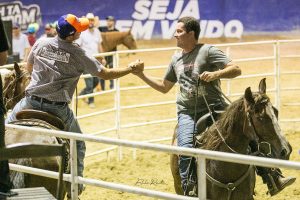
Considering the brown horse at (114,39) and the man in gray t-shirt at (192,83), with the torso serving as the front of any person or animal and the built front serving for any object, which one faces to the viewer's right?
the brown horse

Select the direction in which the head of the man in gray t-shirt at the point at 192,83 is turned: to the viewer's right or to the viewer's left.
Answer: to the viewer's left

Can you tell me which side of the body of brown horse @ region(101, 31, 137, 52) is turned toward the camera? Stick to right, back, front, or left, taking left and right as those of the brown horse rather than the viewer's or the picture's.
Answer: right

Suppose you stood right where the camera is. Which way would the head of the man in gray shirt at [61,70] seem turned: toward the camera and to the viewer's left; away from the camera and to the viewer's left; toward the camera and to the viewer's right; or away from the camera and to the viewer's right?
away from the camera and to the viewer's right

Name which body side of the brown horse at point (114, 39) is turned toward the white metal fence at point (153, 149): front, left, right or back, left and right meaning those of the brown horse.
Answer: right

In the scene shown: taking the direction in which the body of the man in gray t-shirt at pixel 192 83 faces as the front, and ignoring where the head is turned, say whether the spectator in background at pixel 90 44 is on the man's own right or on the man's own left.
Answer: on the man's own right

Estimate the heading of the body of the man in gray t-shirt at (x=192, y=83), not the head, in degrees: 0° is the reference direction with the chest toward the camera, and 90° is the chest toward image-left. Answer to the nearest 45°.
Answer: approximately 45°

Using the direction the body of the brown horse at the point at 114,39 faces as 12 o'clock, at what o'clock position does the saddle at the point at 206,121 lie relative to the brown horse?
The saddle is roughly at 3 o'clock from the brown horse.

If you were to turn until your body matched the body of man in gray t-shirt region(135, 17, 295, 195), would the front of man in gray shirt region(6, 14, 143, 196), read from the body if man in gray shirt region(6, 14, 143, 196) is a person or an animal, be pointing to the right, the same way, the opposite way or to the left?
the opposite way
